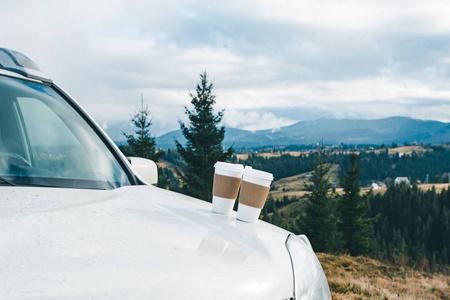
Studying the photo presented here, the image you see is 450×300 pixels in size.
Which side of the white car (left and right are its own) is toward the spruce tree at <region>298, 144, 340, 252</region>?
left

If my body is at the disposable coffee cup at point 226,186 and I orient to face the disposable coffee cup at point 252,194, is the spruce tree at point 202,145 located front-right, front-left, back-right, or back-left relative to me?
back-left

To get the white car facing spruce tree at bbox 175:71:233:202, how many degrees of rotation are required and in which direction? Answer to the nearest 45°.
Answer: approximately 135° to its left

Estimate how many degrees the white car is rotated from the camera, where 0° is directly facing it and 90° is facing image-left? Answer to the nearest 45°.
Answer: approximately 315°

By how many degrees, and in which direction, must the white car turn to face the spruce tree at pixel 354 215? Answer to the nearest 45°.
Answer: approximately 90° to its left
